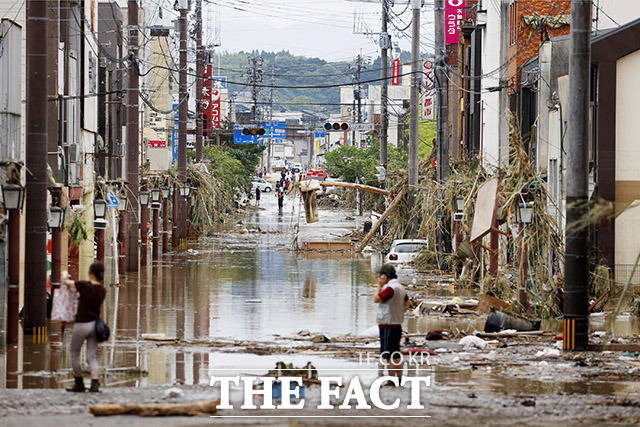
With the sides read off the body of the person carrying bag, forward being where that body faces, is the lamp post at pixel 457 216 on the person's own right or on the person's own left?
on the person's own right

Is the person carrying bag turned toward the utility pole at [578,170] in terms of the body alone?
no

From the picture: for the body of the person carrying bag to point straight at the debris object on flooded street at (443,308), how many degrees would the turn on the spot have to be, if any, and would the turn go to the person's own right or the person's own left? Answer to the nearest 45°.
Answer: approximately 90° to the person's own right

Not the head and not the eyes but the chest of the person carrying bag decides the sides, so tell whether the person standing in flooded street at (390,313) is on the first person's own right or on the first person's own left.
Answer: on the first person's own right

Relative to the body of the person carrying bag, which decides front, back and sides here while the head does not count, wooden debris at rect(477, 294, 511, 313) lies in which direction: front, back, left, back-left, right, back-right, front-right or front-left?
right

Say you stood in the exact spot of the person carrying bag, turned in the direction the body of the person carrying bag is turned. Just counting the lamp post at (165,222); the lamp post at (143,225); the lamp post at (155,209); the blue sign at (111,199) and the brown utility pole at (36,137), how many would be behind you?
0

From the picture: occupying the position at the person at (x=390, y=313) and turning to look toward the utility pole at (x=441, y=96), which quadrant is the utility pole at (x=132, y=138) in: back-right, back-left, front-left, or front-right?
front-left

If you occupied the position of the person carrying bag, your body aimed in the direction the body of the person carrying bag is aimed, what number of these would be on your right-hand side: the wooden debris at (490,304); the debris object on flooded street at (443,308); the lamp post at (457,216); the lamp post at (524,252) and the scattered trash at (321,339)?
5

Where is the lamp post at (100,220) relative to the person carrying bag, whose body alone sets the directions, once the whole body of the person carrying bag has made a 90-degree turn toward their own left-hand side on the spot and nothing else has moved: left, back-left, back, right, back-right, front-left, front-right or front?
back-right

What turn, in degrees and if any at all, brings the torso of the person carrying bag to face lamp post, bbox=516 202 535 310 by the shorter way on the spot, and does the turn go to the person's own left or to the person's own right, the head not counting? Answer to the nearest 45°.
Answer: approximately 90° to the person's own right

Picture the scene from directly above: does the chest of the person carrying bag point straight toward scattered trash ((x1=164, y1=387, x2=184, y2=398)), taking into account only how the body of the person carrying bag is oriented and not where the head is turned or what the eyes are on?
no

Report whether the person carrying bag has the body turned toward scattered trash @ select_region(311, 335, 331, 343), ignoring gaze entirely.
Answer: no

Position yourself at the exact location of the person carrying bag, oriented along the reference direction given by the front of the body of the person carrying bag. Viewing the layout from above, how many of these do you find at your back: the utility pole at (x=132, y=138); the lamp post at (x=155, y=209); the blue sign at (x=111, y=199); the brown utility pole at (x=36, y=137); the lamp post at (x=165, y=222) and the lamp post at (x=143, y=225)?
0

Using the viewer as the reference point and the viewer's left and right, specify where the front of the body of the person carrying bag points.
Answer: facing away from the viewer and to the left of the viewer

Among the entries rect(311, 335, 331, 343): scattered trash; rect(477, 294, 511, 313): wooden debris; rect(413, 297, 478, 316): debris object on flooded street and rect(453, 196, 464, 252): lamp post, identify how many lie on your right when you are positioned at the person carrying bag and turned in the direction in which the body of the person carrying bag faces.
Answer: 4

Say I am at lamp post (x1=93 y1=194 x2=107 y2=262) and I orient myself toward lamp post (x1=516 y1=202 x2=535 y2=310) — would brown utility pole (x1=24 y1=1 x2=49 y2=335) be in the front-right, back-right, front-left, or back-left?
front-right
